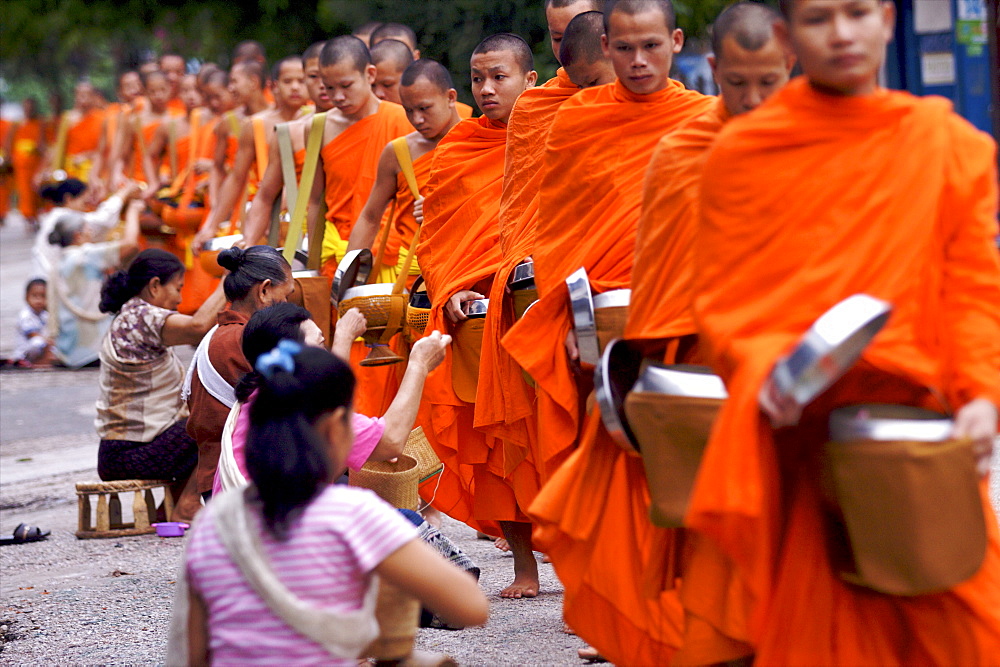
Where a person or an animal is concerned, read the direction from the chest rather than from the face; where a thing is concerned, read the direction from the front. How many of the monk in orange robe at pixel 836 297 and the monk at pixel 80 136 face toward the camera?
2

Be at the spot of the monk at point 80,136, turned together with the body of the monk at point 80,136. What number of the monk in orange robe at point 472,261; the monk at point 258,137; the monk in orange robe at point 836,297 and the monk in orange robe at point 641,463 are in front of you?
4

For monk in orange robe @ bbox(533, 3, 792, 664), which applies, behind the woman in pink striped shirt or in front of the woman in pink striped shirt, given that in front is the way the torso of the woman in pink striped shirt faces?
in front

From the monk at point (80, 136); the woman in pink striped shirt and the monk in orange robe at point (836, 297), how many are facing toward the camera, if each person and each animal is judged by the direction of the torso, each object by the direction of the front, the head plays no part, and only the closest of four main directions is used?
2

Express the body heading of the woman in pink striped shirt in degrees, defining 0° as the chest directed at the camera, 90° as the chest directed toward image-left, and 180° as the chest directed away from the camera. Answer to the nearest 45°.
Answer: approximately 225°

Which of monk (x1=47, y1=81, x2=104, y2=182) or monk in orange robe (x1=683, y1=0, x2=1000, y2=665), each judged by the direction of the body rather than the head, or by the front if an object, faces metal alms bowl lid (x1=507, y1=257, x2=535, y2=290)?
the monk

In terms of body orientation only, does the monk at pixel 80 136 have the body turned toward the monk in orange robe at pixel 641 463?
yes

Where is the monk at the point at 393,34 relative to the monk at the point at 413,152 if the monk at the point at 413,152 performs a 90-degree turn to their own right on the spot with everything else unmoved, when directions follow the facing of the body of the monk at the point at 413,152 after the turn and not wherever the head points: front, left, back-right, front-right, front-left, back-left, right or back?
front-right

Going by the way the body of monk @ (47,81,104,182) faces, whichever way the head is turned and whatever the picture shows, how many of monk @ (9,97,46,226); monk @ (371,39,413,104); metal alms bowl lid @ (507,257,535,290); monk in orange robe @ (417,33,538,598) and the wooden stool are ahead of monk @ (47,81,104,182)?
4

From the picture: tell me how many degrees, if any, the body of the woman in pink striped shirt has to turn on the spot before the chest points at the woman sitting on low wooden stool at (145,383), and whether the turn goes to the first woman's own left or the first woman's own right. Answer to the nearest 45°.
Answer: approximately 45° to the first woman's own left

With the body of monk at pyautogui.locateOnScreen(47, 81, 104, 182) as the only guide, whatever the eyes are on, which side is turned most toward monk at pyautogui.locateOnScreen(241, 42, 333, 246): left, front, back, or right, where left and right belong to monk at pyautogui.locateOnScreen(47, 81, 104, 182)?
front
